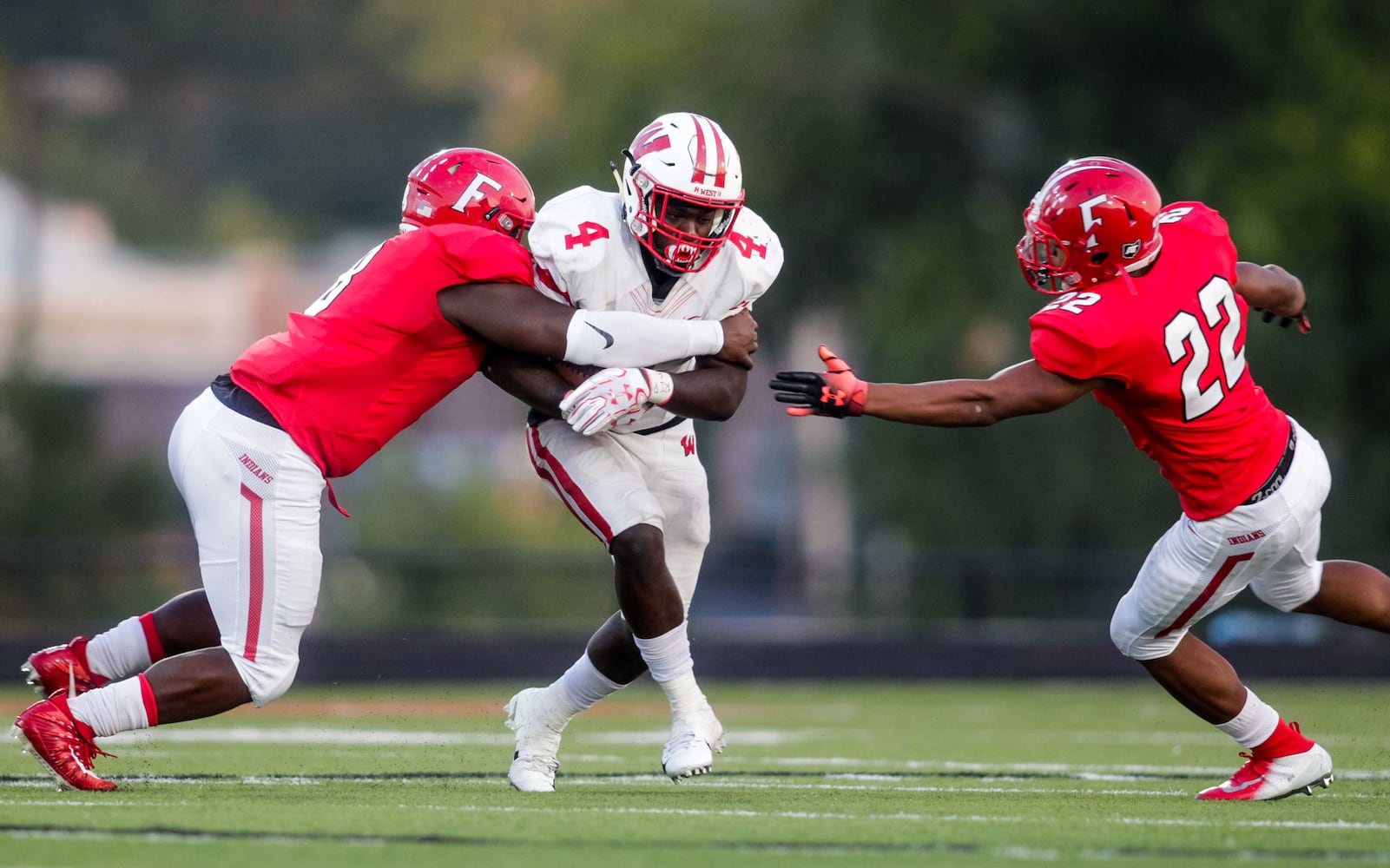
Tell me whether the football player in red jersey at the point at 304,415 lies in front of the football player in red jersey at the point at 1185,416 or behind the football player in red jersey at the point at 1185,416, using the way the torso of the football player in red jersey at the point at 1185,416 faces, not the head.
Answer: in front

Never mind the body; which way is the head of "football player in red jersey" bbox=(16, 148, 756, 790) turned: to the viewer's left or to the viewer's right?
to the viewer's right

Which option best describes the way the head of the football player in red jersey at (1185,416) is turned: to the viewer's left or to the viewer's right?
to the viewer's left

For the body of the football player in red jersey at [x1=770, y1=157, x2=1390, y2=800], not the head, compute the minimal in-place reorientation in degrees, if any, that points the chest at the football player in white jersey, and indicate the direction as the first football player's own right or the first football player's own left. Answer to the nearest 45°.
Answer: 0° — they already face them

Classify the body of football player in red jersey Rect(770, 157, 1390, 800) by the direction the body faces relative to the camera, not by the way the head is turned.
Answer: to the viewer's left
